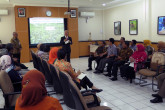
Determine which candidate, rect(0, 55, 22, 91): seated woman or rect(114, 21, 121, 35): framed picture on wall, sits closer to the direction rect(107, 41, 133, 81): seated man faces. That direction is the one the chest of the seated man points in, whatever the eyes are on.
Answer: the seated woman

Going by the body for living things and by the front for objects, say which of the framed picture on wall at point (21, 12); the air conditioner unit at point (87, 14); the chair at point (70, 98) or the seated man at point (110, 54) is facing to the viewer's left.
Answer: the seated man

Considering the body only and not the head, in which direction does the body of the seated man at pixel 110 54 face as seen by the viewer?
to the viewer's left

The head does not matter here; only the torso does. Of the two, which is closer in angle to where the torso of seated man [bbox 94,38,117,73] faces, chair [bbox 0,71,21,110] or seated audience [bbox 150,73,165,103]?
the chair

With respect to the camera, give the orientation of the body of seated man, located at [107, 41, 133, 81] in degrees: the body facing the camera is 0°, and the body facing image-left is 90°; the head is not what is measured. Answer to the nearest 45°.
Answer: approximately 45°

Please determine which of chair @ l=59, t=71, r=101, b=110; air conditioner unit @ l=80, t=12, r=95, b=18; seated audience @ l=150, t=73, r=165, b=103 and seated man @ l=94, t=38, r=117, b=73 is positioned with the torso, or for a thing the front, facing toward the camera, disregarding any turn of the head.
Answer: the air conditioner unit

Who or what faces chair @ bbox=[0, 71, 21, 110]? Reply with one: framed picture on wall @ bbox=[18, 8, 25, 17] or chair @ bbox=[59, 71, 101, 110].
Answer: the framed picture on wall

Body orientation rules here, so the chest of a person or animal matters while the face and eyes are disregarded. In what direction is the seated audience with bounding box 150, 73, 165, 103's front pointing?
to the viewer's left

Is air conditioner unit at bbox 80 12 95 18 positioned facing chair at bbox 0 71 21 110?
yes

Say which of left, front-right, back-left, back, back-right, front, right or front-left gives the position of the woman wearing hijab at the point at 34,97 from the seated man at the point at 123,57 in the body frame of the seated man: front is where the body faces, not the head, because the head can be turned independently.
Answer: front-left
